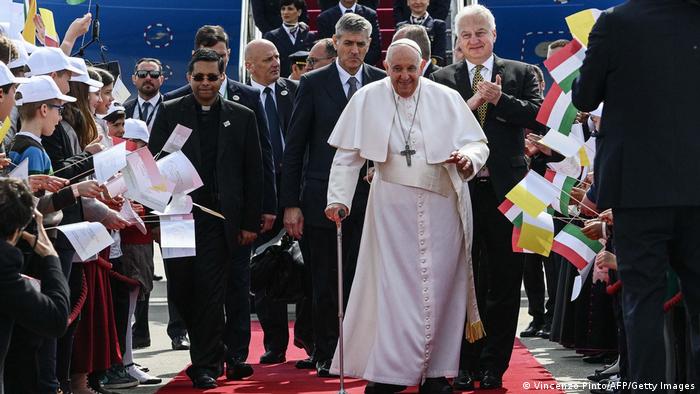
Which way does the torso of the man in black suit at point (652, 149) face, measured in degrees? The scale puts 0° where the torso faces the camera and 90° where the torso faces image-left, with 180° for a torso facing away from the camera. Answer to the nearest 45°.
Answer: approximately 180°

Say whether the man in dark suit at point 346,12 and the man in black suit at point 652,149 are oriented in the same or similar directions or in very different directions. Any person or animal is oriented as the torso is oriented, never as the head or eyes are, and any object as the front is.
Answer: very different directions

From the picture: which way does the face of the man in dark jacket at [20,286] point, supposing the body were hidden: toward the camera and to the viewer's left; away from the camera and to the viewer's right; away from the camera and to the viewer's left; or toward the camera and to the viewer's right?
away from the camera and to the viewer's right

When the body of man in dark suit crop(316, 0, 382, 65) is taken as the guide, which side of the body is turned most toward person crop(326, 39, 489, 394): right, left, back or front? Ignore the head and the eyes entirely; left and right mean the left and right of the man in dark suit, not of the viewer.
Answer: front

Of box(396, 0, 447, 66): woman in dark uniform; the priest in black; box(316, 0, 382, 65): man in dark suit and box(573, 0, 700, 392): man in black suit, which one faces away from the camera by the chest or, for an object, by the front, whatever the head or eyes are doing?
the man in black suit

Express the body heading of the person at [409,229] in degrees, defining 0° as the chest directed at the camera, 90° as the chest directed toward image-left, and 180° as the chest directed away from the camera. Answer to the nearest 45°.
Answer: approximately 0°

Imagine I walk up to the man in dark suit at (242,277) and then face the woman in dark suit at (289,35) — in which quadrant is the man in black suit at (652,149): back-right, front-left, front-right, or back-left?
back-right

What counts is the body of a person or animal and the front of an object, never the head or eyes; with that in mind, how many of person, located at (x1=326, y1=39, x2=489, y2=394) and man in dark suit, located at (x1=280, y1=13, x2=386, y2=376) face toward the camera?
2

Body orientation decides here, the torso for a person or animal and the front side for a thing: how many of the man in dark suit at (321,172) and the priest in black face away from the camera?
0

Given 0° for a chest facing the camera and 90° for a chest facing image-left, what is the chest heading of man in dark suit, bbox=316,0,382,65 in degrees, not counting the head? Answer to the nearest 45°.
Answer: approximately 0°
